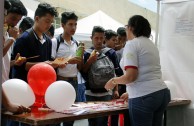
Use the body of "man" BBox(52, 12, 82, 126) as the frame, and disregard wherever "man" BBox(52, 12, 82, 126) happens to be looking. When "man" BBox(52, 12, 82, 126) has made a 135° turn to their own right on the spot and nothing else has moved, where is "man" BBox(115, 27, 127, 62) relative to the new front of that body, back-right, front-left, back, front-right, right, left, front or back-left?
back-right

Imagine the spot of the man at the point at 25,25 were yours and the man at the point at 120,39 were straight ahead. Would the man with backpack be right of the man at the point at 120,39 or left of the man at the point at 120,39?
right

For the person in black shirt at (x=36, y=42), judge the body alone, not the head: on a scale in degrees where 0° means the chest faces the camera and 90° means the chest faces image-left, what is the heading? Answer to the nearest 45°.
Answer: approximately 315°

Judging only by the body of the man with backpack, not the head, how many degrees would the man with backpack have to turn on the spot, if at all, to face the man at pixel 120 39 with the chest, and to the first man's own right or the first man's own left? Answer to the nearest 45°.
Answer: approximately 180°

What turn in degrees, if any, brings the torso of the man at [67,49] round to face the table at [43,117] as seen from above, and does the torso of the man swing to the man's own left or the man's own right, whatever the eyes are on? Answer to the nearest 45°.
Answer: approximately 45° to the man's own right

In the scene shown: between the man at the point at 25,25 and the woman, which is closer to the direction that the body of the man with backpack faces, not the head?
the woman

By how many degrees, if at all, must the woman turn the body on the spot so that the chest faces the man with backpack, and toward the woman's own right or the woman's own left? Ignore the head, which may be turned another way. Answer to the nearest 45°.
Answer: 0° — they already face them

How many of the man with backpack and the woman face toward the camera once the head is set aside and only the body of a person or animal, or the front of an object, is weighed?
1

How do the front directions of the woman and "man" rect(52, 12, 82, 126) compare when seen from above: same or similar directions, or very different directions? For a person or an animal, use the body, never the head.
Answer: very different directions

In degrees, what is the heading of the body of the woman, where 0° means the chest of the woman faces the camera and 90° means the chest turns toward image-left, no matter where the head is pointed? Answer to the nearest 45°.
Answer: approximately 135°

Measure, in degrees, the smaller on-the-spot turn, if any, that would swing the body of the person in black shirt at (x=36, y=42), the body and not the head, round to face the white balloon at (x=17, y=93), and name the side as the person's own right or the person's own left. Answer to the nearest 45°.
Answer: approximately 45° to the person's own right

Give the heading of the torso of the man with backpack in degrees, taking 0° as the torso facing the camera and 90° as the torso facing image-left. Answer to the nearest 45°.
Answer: approximately 0°

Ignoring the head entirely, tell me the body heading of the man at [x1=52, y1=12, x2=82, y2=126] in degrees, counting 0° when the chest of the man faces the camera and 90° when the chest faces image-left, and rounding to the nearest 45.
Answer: approximately 315°

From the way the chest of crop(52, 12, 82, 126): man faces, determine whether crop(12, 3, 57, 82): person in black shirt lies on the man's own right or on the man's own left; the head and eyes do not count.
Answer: on the man's own right
